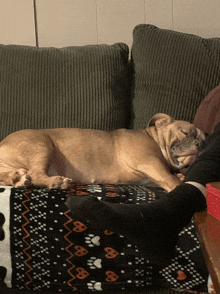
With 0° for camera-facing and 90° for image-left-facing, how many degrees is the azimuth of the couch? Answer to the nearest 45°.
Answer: approximately 0°
